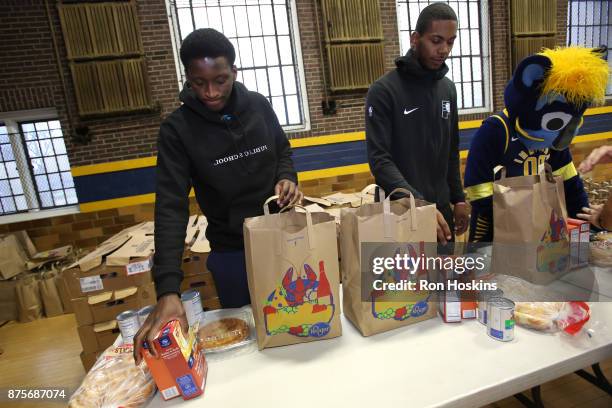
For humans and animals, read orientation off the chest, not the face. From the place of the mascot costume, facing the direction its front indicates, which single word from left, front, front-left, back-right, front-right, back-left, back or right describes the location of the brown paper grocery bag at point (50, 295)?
back-right

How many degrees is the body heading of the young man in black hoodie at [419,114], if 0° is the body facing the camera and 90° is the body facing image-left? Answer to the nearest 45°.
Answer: approximately 315°

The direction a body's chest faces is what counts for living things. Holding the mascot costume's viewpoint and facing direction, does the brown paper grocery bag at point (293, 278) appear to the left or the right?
on its right

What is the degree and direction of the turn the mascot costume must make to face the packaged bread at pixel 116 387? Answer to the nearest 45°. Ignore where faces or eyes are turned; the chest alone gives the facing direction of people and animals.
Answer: approximately 90° to its right

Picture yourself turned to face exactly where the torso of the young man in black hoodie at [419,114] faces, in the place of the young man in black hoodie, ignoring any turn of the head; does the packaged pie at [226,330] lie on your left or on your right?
on your right

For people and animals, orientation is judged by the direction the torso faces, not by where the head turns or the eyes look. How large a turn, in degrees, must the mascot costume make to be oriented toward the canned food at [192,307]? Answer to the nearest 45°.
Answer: approximately 90° to its right
